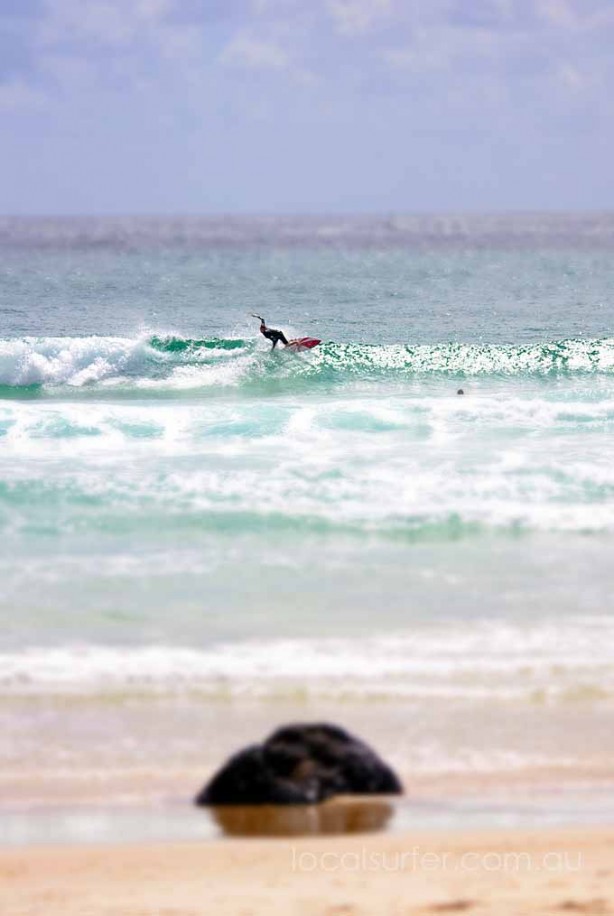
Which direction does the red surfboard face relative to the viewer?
to the viewer's right

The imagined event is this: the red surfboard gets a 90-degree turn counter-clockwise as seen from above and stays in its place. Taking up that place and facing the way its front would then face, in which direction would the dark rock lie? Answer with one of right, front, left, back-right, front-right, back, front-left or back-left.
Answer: back
